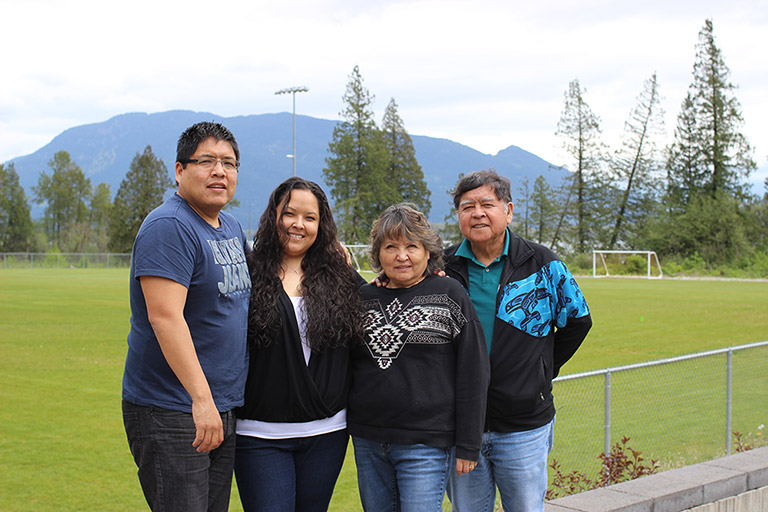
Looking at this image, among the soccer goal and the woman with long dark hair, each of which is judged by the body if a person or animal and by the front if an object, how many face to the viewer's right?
0

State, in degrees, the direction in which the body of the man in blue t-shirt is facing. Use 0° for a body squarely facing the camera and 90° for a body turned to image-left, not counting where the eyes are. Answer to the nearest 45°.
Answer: approximately 315°

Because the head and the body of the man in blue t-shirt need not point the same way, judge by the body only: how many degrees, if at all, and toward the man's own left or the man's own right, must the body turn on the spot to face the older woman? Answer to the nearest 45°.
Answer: approximately 45° to the man's own left

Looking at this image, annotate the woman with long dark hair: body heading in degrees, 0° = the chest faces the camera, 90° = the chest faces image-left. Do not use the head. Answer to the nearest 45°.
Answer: approximately 0°

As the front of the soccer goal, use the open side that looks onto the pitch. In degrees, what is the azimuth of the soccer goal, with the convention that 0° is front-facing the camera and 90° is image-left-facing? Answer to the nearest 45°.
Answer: approximately 45°

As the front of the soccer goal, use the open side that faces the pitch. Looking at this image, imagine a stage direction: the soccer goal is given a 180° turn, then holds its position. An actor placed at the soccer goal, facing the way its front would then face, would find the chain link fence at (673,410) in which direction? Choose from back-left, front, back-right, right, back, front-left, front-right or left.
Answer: back-right

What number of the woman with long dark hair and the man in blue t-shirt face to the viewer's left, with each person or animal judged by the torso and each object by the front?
0
